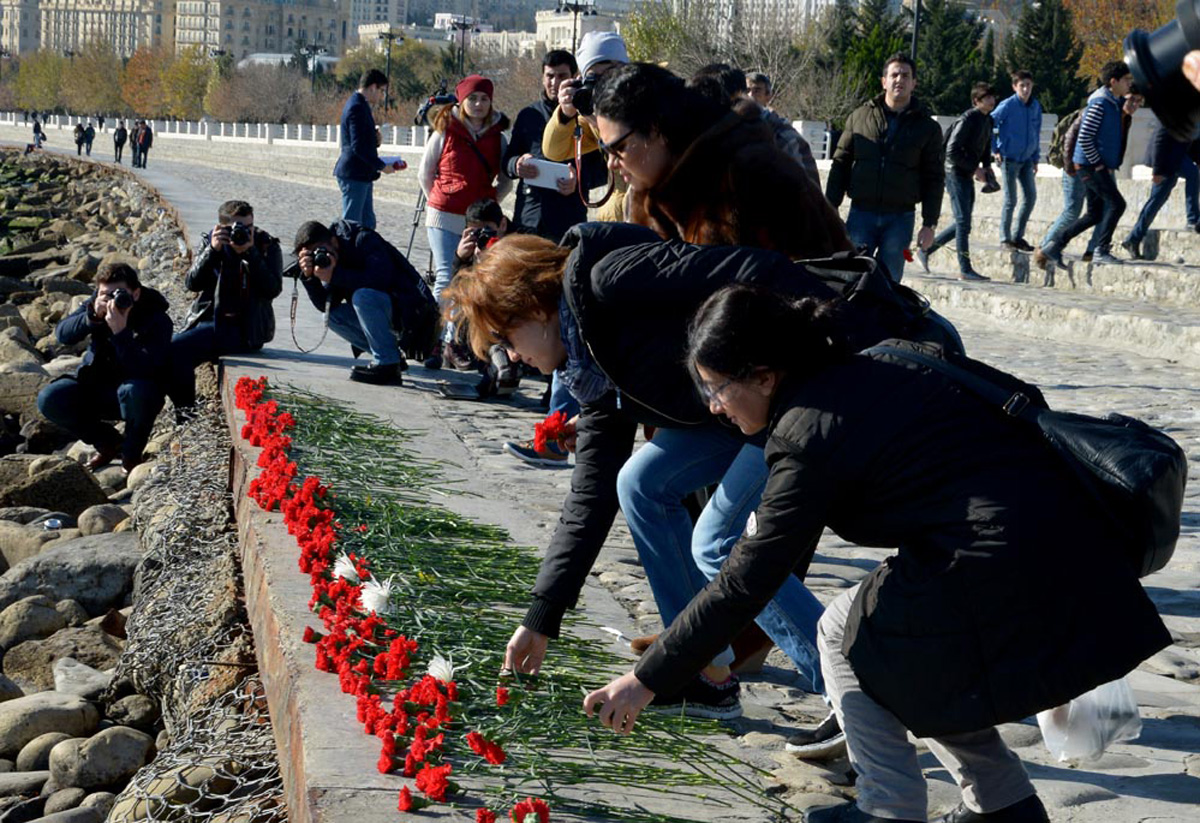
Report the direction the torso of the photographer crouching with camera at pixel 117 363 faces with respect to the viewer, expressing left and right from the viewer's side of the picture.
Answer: facing the viewer

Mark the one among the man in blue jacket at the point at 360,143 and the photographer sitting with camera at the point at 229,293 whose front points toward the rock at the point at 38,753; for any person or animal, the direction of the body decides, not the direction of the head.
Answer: the photographer sitting with camera

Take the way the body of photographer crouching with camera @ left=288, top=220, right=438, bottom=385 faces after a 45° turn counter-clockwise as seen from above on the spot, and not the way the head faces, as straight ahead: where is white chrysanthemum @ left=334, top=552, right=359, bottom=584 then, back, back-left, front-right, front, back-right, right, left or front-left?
front

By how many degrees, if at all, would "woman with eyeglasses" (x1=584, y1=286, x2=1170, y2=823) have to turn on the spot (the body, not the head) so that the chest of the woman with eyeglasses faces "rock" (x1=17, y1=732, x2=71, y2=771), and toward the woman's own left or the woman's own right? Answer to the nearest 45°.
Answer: approximately 45° to the woman's own right

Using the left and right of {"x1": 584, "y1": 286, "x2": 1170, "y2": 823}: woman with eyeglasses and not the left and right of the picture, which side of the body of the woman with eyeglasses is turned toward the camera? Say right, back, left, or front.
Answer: left

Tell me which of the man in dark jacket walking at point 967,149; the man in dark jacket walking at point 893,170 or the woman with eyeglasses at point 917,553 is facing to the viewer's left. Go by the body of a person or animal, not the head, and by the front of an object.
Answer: the woman with eyeglasses

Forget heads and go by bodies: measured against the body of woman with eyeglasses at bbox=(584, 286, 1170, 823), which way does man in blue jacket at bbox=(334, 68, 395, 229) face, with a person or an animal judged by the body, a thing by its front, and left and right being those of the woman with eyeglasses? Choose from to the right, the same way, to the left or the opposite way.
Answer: the opposite way

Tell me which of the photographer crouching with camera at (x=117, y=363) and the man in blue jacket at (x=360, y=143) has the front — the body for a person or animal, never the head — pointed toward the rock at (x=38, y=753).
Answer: the photographer crouching with camera

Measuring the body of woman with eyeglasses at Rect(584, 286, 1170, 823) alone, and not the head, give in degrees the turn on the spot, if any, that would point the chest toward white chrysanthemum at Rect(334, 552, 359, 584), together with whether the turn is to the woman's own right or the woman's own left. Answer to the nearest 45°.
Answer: approximately 45° to the woman's own right

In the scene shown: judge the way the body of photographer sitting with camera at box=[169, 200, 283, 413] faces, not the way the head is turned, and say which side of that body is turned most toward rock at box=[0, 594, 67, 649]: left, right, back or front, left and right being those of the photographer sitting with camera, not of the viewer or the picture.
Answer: front

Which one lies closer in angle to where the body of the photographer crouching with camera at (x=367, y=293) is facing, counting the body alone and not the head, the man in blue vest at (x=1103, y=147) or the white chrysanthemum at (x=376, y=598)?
the white chrysanthemum

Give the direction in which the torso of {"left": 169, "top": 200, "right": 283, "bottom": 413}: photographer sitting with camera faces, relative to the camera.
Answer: toward the camera

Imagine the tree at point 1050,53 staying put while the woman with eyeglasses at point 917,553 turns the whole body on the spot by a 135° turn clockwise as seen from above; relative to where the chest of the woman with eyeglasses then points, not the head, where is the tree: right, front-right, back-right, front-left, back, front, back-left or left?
front-left

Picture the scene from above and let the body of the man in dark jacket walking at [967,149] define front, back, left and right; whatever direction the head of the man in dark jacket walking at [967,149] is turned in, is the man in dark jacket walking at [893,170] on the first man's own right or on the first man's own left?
on the first man's own right

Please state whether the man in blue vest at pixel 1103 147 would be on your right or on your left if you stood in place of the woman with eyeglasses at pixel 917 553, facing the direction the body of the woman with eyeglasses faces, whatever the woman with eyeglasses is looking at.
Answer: on your right
